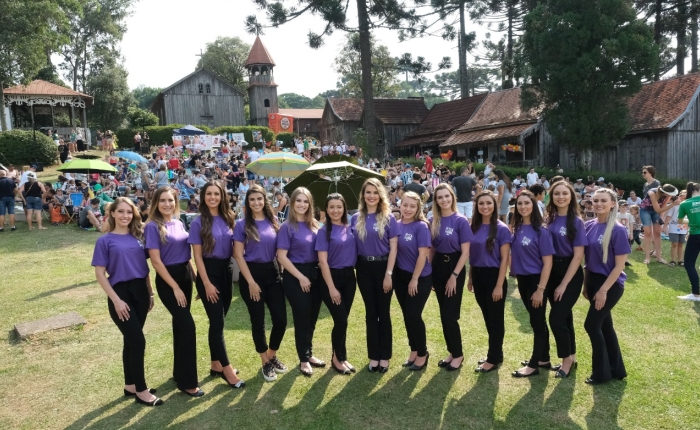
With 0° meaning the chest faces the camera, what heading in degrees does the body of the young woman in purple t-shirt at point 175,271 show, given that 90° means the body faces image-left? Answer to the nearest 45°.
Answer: approximately 315°

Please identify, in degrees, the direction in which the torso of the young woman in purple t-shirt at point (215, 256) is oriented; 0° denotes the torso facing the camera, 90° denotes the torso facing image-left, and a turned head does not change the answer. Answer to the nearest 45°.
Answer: approximately 315°

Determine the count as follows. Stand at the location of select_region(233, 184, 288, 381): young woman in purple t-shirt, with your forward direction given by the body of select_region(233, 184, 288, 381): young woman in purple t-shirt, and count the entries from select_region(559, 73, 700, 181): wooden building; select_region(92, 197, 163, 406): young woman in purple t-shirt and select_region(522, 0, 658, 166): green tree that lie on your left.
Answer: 2

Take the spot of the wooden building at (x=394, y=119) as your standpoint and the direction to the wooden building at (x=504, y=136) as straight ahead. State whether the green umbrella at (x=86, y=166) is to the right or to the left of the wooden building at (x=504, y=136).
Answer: right

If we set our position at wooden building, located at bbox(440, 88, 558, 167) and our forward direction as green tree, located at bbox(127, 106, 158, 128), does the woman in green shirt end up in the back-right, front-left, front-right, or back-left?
back-left

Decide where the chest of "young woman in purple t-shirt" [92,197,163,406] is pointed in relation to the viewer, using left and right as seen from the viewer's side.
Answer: facing the viewer and to the right of the viewer

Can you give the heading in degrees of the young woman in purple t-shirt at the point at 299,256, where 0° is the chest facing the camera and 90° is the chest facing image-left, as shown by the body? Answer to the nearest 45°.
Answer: approximately 315°

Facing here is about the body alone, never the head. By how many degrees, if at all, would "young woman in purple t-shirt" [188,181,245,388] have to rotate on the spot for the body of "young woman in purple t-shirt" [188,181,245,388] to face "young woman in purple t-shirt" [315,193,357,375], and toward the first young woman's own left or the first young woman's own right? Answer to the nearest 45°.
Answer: approximately 45° to the first young woman's own left

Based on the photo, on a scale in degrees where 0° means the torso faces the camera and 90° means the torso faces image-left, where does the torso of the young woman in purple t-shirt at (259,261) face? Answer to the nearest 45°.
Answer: approximately 315°

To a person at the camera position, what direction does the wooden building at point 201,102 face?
facing the viewer

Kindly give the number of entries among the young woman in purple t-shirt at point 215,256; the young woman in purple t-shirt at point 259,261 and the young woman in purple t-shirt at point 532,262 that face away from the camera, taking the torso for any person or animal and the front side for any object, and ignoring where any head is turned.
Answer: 0

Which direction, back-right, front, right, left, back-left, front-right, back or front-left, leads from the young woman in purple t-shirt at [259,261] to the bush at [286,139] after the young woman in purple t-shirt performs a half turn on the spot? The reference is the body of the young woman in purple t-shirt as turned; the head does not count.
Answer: front-right

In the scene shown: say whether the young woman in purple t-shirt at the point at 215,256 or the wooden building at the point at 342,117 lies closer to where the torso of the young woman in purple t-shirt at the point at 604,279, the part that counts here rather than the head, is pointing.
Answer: the young woman in purple t-shirt

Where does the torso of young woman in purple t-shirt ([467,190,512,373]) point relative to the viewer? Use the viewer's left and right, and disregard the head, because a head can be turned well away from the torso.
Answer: facing the viewer and to the left of the viewer
